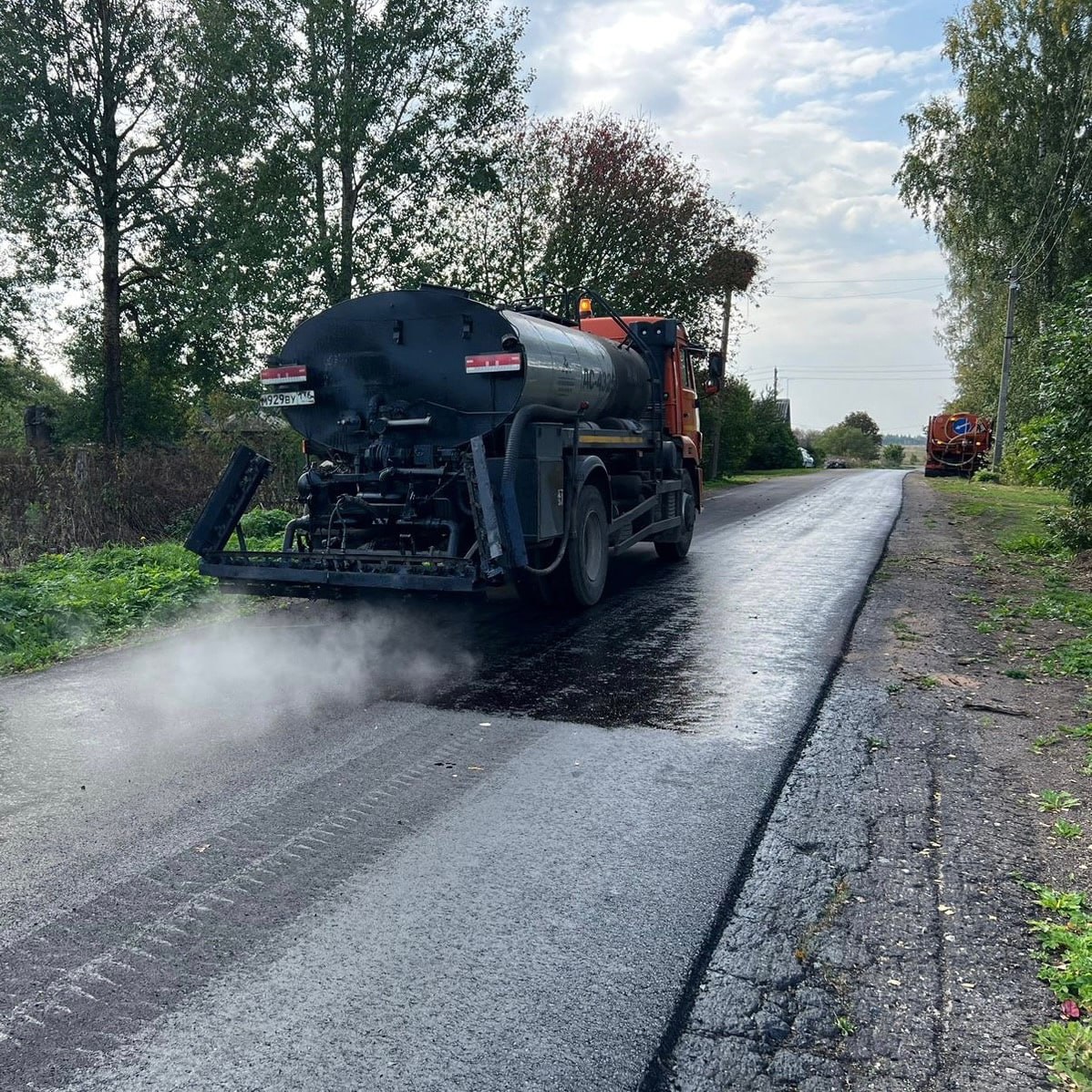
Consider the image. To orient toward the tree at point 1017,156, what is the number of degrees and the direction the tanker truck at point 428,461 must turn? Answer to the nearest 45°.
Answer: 0° — it already faces it

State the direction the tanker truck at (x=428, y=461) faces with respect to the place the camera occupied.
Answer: facing away from the viewer and to the right of the viewer

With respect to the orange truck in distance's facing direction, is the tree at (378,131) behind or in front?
behind

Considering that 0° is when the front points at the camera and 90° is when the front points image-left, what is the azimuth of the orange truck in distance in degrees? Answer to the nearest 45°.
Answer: approximately 180°

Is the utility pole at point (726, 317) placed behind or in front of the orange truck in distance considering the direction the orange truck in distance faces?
behind

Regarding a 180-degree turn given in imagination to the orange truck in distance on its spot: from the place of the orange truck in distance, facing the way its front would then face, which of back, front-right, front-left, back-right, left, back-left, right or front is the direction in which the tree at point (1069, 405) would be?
front

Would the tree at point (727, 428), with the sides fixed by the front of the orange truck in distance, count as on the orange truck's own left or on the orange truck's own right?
on the orange truck's own left

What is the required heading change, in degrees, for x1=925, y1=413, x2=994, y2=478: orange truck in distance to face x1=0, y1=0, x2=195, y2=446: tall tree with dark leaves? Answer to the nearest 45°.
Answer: approximately 135° to its left

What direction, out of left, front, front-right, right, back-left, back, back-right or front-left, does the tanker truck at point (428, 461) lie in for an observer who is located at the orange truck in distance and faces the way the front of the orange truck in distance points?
back
